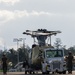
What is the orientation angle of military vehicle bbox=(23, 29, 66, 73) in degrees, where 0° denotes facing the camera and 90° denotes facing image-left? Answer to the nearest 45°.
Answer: approximately 315°
